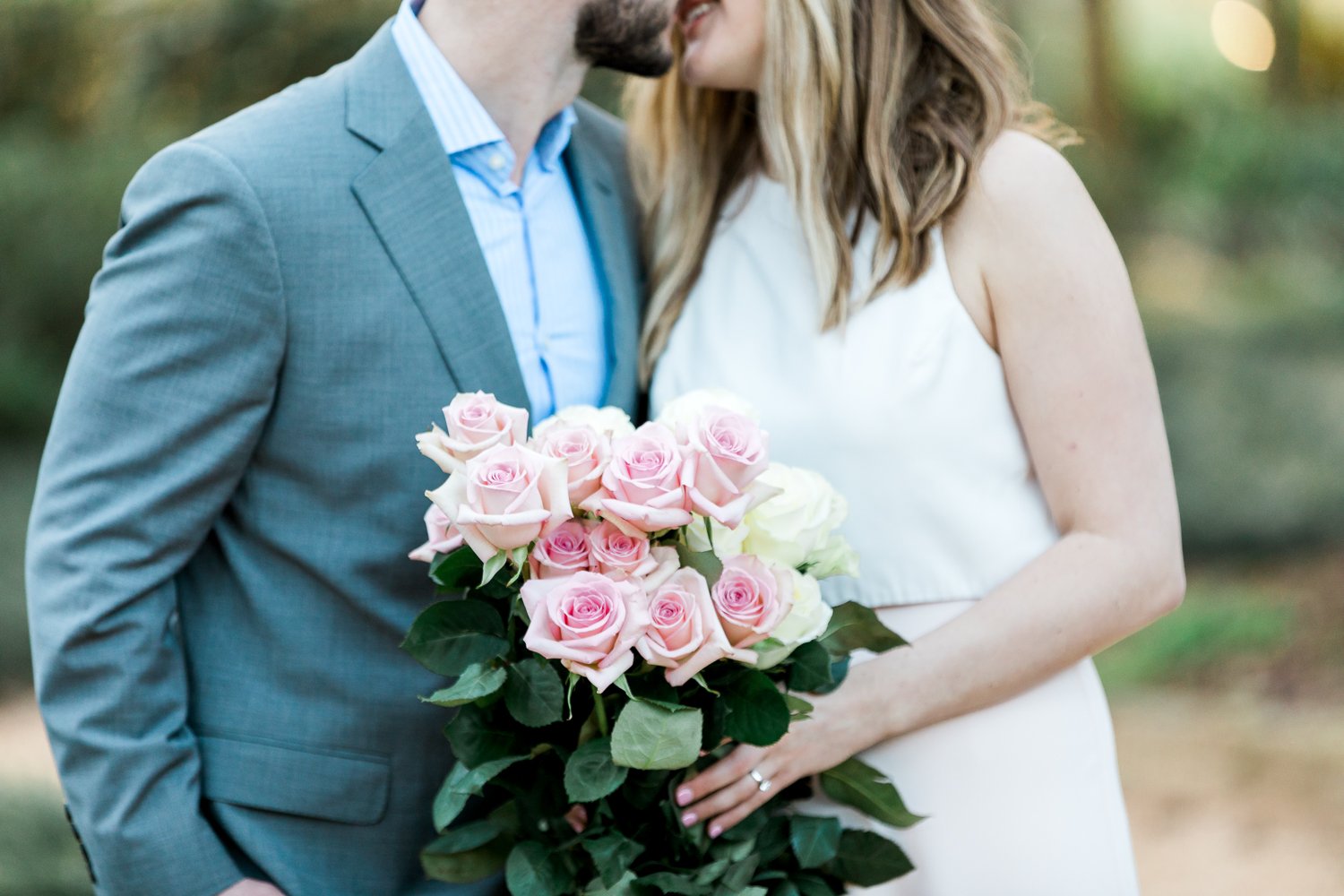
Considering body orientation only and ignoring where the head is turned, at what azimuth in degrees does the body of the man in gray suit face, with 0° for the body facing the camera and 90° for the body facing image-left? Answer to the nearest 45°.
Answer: approximately 315°

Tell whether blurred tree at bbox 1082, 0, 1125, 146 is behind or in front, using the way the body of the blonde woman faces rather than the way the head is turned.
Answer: behind

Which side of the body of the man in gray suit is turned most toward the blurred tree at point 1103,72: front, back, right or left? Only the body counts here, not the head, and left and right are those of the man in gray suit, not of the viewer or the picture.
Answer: left

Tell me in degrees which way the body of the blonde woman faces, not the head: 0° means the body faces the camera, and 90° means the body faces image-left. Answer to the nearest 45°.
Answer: approximately 45°

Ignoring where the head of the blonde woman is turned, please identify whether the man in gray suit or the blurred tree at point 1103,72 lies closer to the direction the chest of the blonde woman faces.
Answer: the man in gray suit

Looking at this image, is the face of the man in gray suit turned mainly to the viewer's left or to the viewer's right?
to the viewer's right

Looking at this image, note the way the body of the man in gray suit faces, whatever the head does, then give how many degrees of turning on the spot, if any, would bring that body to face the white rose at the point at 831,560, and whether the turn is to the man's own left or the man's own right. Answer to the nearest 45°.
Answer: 0° — they already face it

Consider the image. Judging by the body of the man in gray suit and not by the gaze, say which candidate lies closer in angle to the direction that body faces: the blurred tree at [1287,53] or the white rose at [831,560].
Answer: the white rose

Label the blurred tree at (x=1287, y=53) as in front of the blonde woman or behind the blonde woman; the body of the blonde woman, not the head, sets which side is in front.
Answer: behind

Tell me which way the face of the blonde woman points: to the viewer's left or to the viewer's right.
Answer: to the viewer's left
